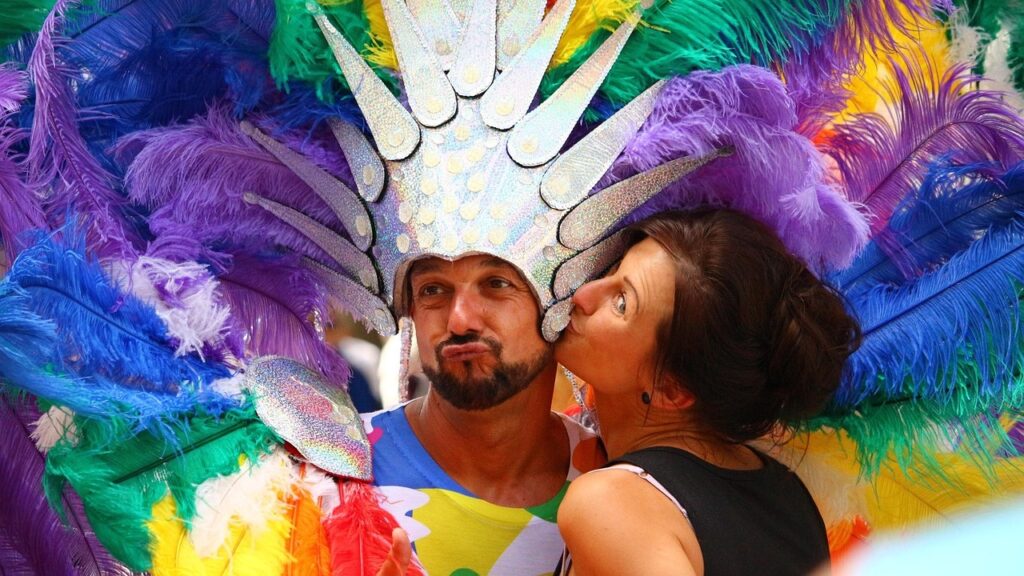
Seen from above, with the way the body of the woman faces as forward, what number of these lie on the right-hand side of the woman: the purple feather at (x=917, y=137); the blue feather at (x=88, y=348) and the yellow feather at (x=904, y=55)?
2

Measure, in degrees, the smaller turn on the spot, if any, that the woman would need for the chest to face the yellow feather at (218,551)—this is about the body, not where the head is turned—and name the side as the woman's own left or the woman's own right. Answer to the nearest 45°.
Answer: approximately 45° to the woman's own left

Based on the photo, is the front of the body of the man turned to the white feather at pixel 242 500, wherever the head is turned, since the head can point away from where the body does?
no

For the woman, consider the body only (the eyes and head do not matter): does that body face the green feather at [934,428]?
no

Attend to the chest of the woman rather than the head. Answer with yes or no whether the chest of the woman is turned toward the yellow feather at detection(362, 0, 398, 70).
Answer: yes

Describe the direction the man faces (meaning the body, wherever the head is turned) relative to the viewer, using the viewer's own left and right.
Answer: facing the viewer

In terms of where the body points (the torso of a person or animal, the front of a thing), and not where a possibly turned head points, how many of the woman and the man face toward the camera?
1

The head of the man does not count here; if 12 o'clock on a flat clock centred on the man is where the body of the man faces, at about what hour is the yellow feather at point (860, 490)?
The yellow feather is roughly at 9 o'clock from the man.

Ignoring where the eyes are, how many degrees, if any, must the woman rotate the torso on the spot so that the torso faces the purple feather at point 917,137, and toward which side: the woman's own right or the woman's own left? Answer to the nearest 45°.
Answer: approximately 90° to the woman's own right

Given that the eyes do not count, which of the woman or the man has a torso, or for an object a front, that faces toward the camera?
the man

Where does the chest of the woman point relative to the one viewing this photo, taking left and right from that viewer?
facing away from the viewer and to the left of the viewer

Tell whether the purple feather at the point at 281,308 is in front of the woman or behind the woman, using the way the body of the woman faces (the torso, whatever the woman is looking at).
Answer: in front
